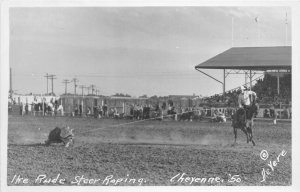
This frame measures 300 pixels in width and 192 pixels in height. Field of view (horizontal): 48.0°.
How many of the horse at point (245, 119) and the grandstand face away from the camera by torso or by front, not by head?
0

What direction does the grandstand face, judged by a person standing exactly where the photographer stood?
facing the viewer
